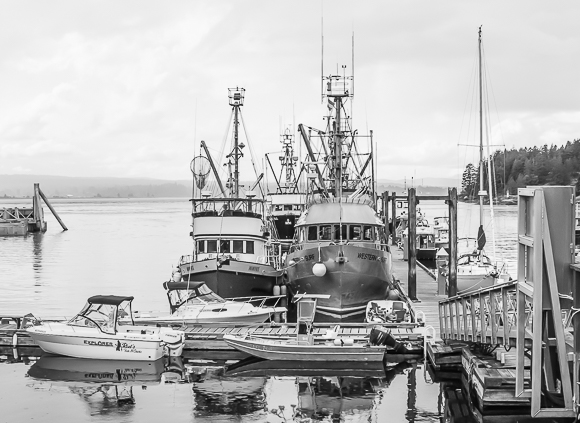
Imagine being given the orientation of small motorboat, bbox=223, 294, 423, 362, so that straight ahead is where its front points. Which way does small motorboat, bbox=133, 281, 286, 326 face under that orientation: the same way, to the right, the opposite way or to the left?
the opposite way

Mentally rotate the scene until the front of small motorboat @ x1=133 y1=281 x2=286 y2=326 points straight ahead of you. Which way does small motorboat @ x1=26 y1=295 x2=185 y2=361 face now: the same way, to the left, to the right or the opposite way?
the opposite way

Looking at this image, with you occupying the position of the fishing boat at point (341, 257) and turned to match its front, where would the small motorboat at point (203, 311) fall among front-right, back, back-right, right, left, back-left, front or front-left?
front-right

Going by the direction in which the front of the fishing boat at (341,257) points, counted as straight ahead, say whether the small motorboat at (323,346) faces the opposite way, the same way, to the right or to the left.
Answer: to the right

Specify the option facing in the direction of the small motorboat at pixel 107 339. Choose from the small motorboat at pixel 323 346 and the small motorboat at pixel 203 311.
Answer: the small motorboat at pixel 323 346

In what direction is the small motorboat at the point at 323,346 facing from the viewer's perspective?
to the viewer's left

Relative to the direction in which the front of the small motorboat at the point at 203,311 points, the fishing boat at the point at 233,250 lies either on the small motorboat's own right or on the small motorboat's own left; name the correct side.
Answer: on the small motorboat's own left

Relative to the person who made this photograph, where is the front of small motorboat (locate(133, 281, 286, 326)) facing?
facing to the right of the viewer

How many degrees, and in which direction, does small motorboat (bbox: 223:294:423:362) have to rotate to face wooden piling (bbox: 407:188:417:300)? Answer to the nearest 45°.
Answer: approximately 90° to its right

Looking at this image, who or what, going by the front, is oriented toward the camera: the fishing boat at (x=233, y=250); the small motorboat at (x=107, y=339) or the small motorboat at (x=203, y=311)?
the fishing boat

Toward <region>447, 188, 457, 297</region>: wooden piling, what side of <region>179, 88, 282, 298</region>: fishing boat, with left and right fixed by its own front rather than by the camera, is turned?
left

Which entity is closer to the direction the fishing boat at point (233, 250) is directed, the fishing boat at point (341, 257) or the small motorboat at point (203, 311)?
the small motorboat

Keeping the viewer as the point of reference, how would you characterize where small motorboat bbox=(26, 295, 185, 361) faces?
facing to the left of the viewer

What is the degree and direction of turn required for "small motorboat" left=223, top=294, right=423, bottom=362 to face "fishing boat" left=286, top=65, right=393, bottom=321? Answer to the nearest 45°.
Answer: approximately 90° to its right

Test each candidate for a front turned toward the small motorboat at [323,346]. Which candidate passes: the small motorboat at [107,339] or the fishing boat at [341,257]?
the fishing boat
